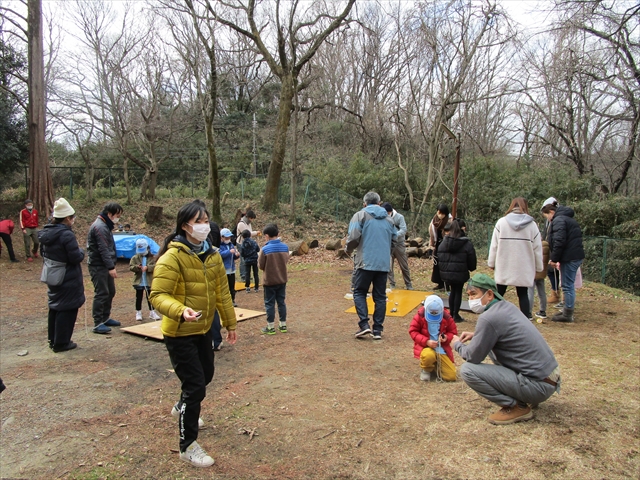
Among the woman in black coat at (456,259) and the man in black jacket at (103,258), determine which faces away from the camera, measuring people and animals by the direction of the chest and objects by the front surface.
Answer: the woman in black coat

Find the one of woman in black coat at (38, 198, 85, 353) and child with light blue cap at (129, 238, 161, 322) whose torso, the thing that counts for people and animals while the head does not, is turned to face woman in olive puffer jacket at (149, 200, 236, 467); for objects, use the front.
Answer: the child with light blue cap

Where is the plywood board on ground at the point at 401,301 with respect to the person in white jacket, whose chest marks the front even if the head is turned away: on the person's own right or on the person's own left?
on the person's own left

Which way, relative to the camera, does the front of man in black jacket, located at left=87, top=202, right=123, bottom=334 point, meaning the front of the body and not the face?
to the viewer's right

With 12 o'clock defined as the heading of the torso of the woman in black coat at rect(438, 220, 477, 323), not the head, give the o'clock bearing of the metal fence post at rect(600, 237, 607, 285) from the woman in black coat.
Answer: The metal fence post is roughly at 1 o'clock from the woman in black coat.

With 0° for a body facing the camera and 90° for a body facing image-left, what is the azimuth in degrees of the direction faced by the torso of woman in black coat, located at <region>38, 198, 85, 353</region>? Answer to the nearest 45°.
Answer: approximately 225°

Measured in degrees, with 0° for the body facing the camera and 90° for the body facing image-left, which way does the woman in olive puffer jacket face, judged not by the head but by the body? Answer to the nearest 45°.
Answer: approximately 315°

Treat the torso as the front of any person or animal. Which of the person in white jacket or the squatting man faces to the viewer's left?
the squatting man

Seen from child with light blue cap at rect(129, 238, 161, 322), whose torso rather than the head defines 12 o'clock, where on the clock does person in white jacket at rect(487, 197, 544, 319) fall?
The person in white jacket is roughly at 10 o'clock from the child with light blue cap.

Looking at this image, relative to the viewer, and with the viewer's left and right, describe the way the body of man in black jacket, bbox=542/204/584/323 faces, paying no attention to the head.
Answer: facing to the left of the viewer

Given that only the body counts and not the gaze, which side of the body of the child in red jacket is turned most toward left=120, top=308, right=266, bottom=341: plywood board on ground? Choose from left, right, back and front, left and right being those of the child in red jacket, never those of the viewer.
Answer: right

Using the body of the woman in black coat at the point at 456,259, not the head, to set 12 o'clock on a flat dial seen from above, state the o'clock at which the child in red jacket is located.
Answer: The child in red jacket is roughly at 6 o'clock from the woman in black coat.

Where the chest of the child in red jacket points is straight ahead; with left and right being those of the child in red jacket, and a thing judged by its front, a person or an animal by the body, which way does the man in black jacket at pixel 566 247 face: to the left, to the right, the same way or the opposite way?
to the right

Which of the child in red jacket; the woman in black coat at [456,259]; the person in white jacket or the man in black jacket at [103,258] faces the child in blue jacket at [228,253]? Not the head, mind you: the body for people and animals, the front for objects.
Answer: the man in black jacket

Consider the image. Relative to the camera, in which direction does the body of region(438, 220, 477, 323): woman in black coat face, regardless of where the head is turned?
away from the camera

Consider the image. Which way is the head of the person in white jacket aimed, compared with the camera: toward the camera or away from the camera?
away from the camera
